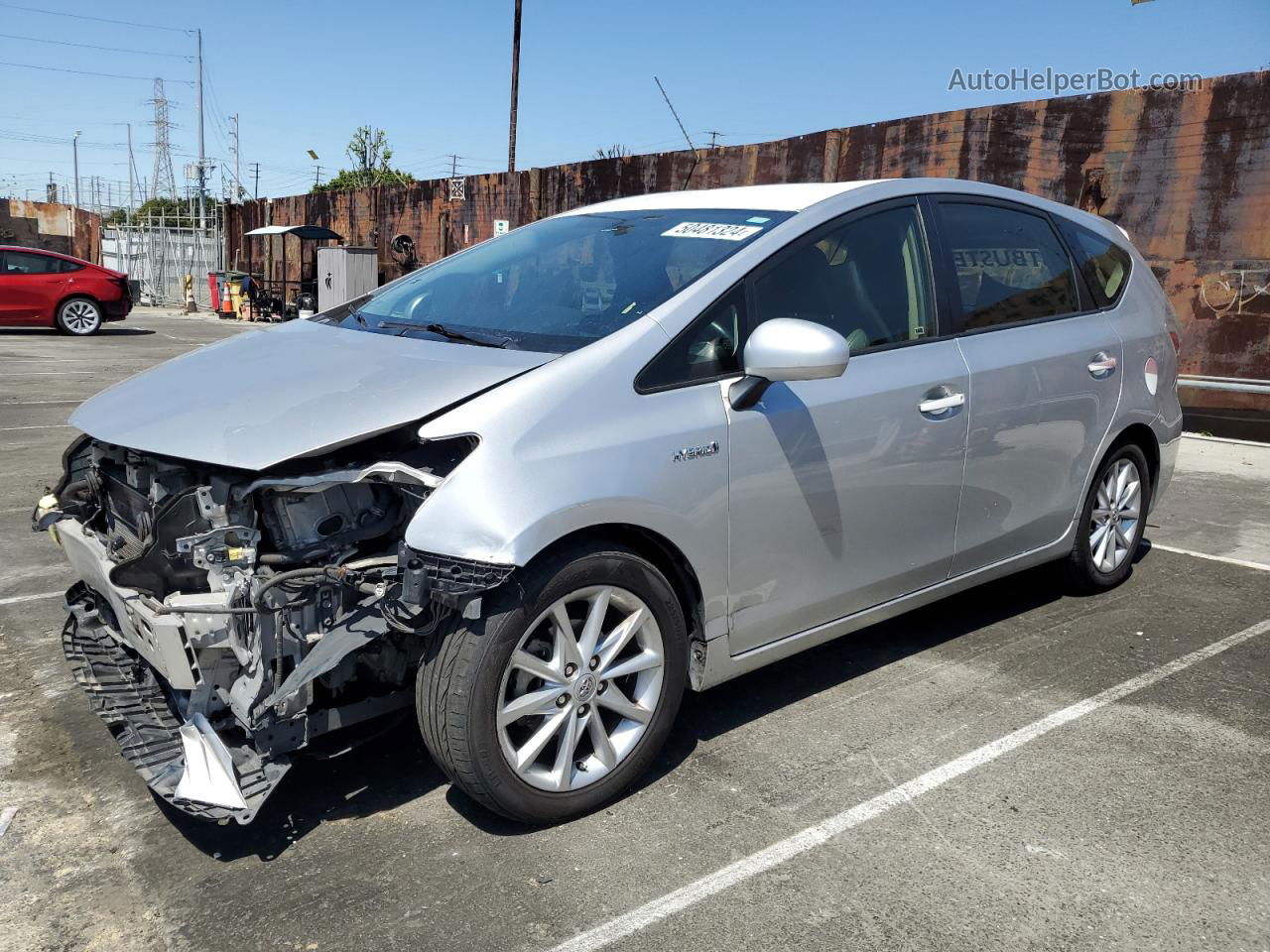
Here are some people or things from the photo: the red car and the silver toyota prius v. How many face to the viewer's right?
0

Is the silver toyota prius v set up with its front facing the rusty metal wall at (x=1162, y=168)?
no

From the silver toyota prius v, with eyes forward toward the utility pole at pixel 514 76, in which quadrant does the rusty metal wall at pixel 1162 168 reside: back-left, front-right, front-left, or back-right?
front-right

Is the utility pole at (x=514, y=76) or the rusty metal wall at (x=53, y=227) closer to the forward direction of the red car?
the rusty metal wall

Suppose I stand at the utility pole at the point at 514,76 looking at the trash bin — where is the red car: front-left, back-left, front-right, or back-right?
front-left

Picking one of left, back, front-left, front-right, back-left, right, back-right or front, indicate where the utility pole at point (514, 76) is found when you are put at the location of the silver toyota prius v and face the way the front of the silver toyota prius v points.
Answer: back-right

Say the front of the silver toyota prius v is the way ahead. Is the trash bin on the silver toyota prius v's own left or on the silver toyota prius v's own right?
on the silver toyota prius v's own right

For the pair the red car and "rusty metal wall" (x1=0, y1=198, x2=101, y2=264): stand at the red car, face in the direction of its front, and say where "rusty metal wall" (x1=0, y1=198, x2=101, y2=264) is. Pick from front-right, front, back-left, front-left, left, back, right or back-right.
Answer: right

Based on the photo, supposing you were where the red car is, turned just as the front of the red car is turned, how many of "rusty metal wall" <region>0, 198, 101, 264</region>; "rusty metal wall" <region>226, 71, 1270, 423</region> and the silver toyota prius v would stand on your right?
1

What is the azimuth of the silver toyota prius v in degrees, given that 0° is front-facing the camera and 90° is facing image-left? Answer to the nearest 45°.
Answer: approximately 45°
